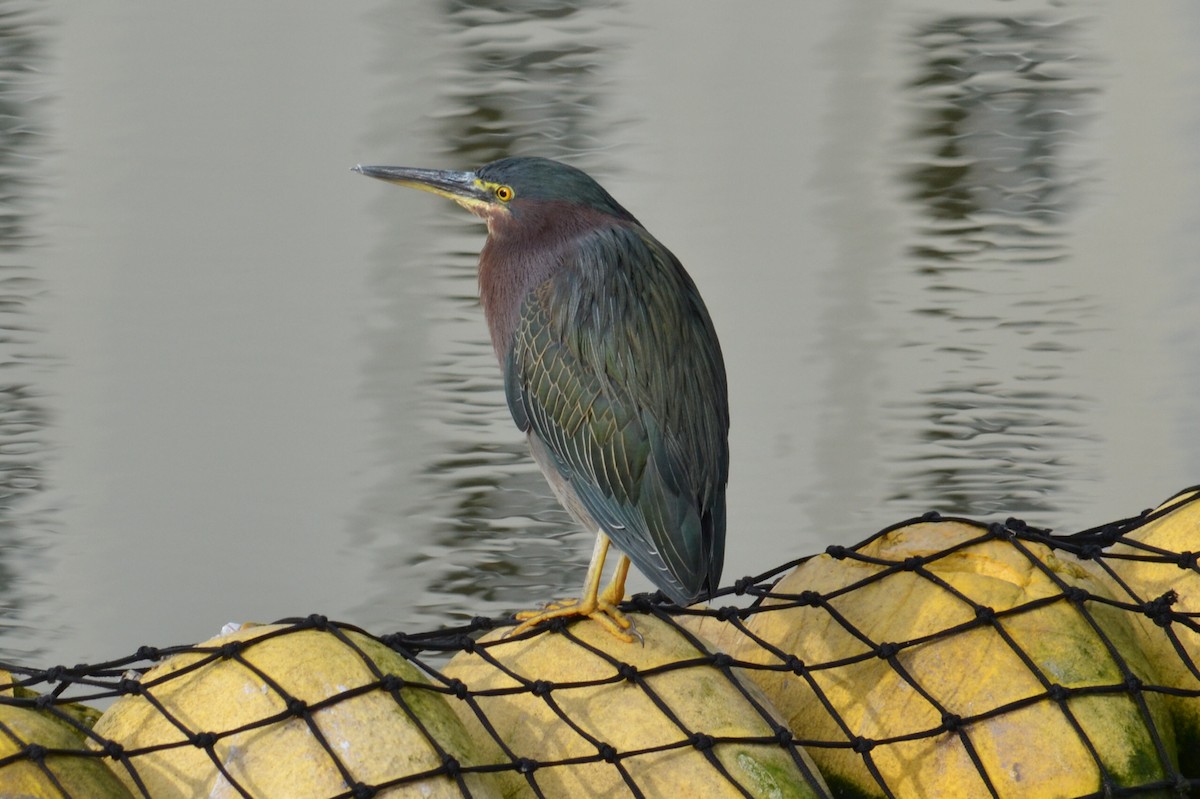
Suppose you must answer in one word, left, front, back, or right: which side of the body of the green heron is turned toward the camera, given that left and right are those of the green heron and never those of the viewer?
left

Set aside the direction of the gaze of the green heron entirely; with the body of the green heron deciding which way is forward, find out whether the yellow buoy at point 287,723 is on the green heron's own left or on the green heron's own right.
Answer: on the green heron's own left

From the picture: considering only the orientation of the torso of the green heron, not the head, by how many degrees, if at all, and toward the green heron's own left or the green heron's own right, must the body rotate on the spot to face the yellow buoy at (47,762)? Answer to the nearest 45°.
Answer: approximately 45° to the green heron's own left
